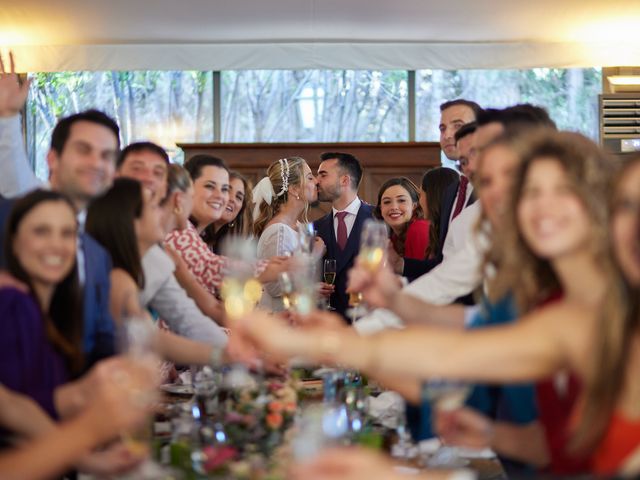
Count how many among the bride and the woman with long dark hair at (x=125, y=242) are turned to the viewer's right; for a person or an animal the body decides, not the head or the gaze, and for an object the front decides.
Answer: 2

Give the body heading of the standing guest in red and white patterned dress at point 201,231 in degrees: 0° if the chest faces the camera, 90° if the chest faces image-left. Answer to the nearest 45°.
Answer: approximately 315°

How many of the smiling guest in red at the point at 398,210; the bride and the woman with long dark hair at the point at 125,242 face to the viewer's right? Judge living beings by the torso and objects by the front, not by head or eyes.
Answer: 2

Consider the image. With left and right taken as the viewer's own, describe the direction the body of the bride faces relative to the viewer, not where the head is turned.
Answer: facing to the right of the viewer

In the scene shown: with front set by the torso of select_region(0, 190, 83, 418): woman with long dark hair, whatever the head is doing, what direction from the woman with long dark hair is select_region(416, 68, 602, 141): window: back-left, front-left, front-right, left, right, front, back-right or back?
left

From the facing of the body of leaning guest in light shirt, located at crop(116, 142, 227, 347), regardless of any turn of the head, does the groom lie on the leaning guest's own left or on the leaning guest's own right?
on the leaning guest's own left

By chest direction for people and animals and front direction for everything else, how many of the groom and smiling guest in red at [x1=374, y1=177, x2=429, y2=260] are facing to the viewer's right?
0

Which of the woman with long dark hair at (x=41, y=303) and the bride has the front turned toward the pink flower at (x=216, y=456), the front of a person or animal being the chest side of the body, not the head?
the woman with long dark hair

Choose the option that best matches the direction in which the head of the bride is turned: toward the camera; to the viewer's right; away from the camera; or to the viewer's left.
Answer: to the viewer's right
